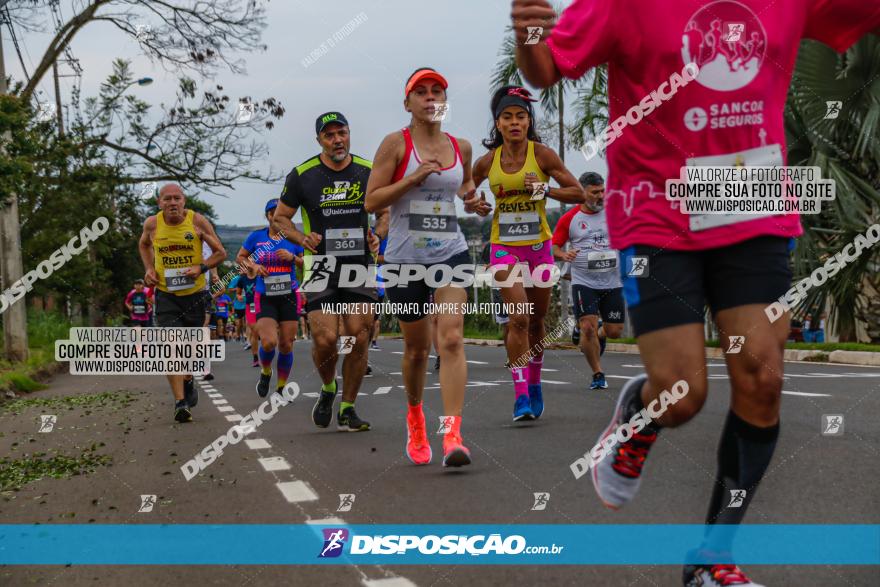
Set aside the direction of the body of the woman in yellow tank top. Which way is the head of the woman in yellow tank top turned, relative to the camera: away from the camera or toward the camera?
toward the camera

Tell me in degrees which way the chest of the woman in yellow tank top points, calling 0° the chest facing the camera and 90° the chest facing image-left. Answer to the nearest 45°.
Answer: approximately 0°

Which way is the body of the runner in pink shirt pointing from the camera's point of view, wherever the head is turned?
toward the camera

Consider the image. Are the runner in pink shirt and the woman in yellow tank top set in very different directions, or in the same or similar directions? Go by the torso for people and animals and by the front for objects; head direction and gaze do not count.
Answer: same or similar directions

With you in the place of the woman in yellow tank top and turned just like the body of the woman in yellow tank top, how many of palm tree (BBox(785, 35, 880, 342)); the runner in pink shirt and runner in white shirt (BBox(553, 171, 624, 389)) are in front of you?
1

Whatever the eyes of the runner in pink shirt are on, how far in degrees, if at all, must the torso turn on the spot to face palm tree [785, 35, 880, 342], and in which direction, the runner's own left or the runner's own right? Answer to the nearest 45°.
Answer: approximately 180°

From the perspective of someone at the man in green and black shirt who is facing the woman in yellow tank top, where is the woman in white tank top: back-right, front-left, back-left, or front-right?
front-right

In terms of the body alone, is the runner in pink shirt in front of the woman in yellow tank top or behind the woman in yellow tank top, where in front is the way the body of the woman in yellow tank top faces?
in front

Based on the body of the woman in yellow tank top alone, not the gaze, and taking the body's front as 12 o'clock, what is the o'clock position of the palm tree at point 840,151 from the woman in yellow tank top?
The palm tree is roughly at 7 o'clock from the woman in yellow tank top.

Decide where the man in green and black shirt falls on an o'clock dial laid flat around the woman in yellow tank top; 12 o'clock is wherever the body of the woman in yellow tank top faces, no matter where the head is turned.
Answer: The man in green and black shirt is roughly at 3 o'clock from the woman in yellow tank top.
